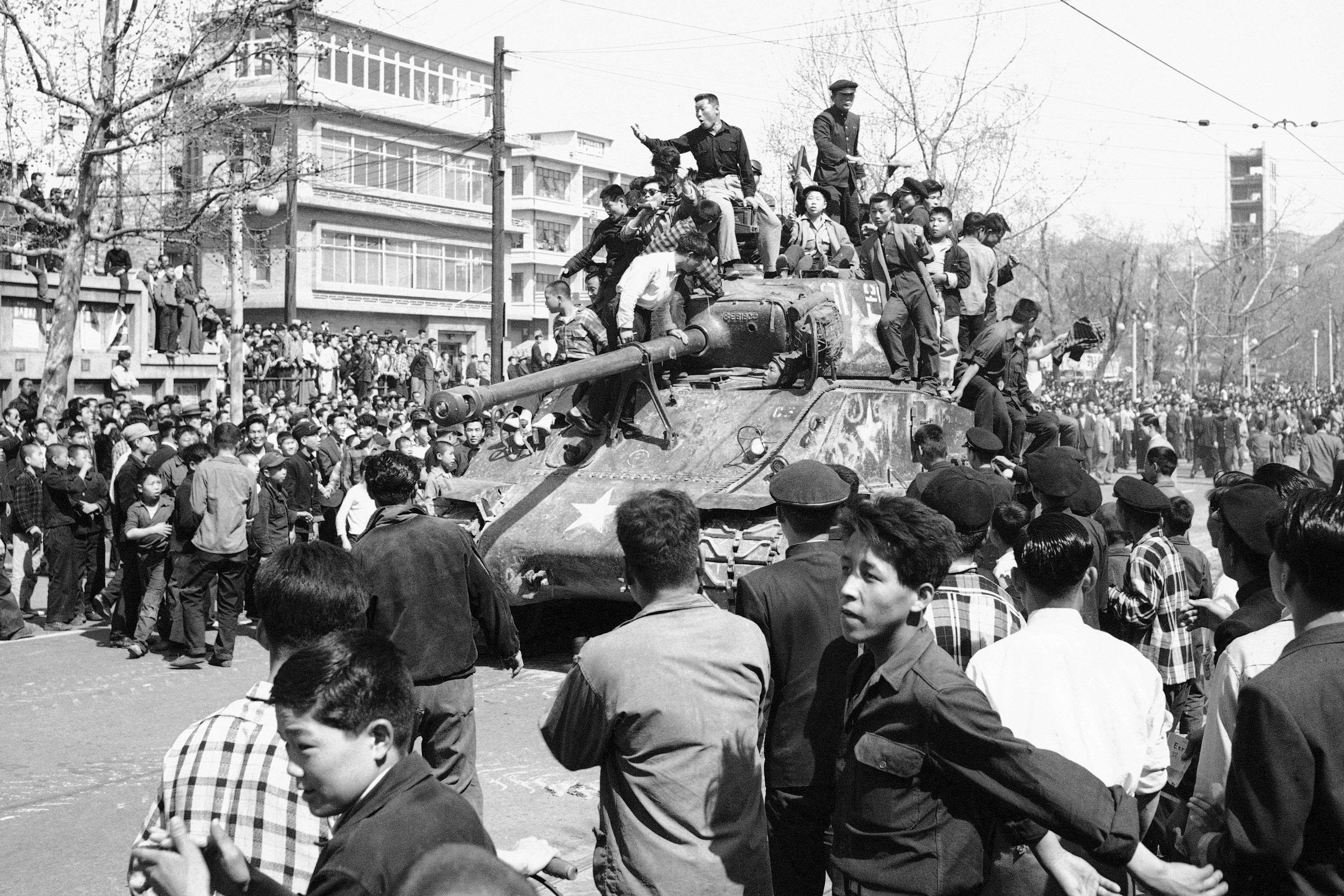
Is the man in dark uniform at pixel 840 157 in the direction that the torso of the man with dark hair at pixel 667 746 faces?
yes

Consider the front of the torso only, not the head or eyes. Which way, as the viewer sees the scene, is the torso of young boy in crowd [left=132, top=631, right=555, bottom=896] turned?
to the viewer's left

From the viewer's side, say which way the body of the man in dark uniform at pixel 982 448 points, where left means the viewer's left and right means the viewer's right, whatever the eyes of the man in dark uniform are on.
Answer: facing away from the viewer and to the left of the viewer

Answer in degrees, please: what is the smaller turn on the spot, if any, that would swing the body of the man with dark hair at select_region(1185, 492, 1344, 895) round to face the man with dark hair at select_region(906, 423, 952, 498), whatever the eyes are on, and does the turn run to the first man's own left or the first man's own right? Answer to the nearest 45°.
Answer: approximately 45° to the first man's own right

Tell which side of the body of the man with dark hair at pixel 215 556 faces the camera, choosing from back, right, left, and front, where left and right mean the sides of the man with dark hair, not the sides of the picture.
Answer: back

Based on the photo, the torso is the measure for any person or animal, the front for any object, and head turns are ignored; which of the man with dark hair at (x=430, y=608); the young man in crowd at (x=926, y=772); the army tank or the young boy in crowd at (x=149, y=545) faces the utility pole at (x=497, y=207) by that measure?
the man with dark hair

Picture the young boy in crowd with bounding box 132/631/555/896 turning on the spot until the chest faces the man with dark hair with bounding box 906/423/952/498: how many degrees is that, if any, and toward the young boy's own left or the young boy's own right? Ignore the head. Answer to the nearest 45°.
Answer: approximately 135° to the young boy's own right

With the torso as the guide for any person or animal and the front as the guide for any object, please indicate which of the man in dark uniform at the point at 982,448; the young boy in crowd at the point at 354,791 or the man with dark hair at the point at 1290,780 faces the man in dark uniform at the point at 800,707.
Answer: the man with dark hair

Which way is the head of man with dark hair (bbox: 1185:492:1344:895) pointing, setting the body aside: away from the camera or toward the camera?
away from the camera

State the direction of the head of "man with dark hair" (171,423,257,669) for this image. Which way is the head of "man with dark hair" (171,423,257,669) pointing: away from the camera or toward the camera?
away from the camera

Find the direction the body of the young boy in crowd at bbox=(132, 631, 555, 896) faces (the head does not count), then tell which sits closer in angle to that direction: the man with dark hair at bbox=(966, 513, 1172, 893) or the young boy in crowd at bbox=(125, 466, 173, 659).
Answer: the young boy in crowd
